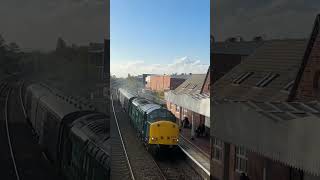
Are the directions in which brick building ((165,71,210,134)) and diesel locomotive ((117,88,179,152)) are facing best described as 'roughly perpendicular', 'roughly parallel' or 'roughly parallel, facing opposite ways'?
roughly perpendicular

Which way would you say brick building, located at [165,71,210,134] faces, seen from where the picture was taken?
facing the viewer and to the left of the viewer

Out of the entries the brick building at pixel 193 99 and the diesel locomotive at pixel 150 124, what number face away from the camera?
0

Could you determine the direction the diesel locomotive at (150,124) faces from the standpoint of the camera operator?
facing the viewer and to the right of the viewer
